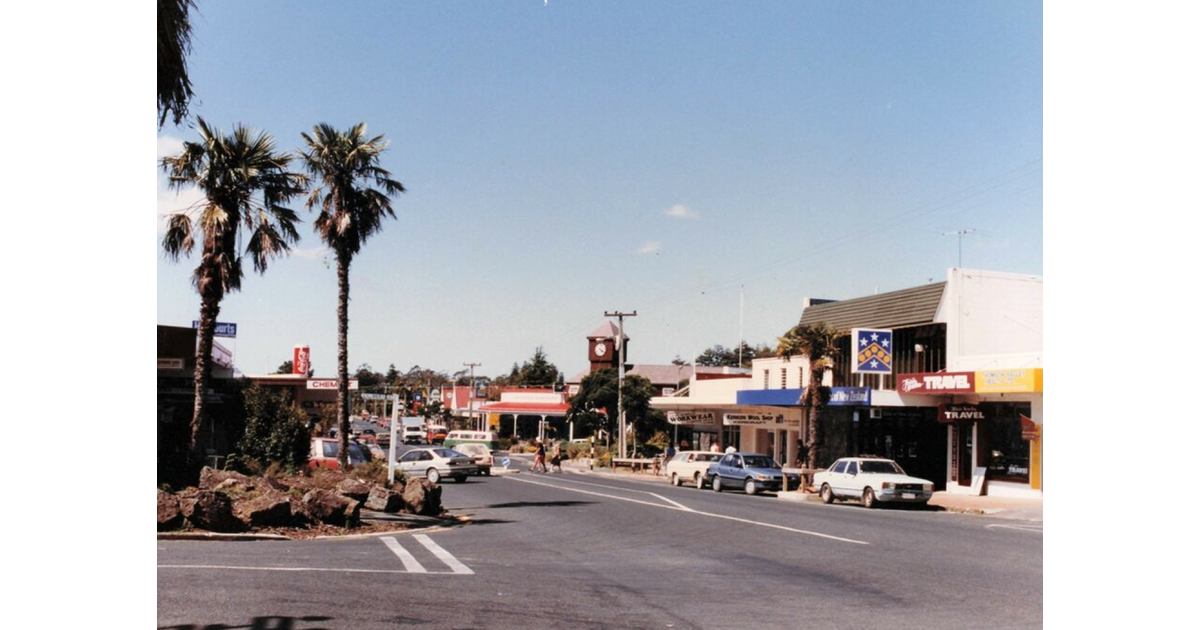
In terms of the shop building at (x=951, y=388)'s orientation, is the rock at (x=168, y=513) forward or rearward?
forward

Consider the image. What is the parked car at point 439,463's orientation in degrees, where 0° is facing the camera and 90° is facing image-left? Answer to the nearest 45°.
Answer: approximately 135°

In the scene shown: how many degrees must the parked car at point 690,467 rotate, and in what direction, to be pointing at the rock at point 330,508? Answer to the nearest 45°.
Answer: approximately 45° to its right

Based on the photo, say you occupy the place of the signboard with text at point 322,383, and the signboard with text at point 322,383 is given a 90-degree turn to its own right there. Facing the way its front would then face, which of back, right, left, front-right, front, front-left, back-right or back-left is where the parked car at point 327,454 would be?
left

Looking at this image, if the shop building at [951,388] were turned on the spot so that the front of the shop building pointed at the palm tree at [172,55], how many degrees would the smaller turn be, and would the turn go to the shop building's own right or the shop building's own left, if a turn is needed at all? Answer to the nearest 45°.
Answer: approximately 45° to the shop building's own left

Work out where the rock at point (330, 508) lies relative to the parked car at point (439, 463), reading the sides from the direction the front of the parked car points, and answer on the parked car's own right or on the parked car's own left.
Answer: on the parked car's own left

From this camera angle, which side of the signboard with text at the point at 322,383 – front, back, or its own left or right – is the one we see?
front

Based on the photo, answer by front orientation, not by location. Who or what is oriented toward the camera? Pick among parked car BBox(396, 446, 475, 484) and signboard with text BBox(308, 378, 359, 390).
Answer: the signboard with text
